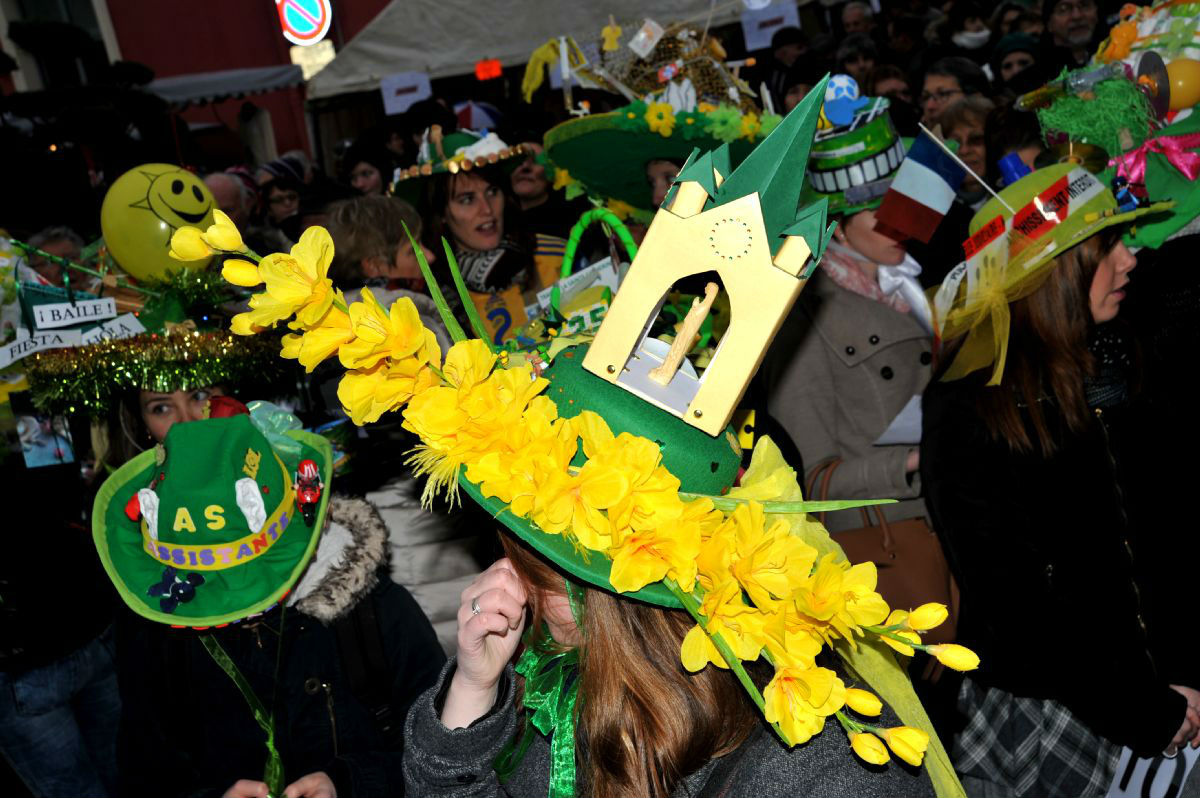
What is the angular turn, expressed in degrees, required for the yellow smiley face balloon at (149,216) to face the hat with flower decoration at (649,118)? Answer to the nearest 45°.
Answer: approximately 45° to its left

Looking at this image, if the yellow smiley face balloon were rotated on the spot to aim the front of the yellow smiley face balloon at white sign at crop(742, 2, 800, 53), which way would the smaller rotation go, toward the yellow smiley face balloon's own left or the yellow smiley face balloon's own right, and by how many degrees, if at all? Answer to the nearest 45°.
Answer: approximately 90° to the yellow smiley face balloon's own left

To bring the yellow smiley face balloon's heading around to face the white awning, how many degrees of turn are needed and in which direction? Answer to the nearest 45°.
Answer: approximately 90° to its left

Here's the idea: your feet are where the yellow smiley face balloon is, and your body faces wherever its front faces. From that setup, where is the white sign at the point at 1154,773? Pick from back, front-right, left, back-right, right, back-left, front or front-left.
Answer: front

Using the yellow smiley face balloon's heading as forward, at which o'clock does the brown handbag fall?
The brown handbag is roughly at 12 o'clock from the yellow smiley face balloon.

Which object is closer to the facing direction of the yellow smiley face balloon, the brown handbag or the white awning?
the brown handbag

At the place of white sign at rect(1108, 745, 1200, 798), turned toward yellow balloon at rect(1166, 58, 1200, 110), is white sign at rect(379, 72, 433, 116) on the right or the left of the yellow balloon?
left

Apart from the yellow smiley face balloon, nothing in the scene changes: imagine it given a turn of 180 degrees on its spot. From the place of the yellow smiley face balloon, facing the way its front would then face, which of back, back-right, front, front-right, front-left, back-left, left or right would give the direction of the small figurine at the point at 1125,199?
back

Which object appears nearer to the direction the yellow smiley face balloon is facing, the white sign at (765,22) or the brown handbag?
the brown handbag

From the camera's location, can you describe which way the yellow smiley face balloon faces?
facing the viewer and to the right of the viewer
